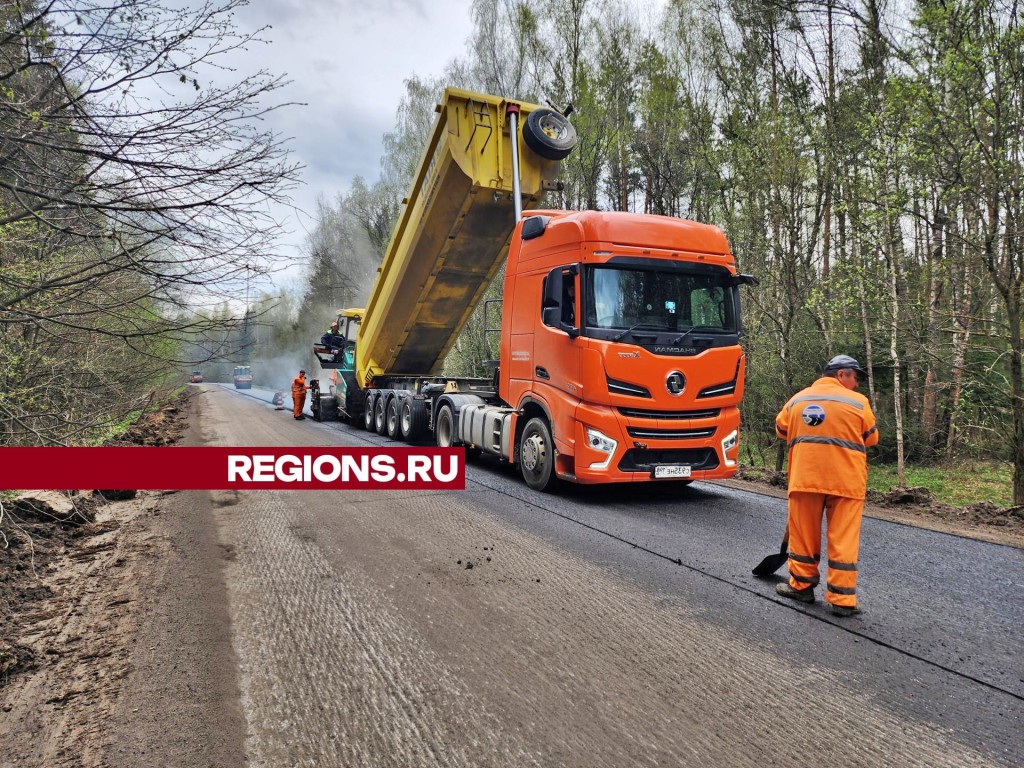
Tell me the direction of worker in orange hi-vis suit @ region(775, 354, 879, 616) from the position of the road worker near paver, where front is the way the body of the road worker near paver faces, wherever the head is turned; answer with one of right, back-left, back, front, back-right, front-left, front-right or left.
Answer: right

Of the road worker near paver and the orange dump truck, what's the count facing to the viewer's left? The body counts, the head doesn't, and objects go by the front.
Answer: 0

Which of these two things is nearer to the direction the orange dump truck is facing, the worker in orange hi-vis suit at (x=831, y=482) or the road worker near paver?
the worker in orange hi-vis suit

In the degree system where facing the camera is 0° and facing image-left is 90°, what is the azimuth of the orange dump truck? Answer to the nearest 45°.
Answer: approximately 315°

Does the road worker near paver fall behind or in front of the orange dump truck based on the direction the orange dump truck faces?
behind
